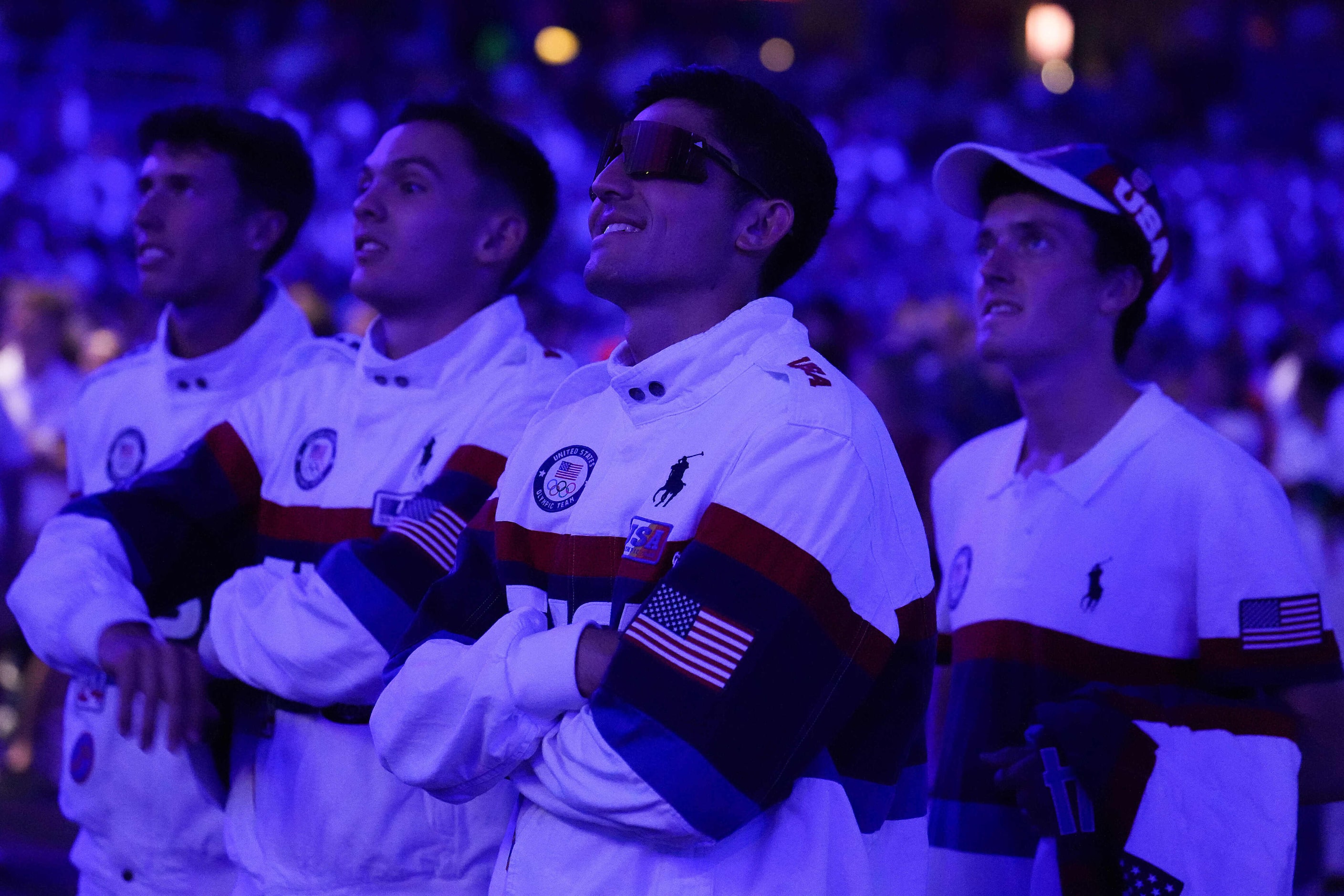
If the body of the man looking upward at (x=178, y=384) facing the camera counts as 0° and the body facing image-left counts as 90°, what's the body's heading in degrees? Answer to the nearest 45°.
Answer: approximately 45°

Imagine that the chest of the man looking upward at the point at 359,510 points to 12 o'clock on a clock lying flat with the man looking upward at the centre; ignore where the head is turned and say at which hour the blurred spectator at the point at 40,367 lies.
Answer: The blurred spectator is roughly at 4 o'clock from the man looking upward.

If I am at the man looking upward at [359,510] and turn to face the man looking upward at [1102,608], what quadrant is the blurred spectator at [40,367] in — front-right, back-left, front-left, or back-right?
back-left

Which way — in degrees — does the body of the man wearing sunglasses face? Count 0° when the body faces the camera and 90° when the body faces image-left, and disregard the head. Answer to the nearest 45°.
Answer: approximately 45°

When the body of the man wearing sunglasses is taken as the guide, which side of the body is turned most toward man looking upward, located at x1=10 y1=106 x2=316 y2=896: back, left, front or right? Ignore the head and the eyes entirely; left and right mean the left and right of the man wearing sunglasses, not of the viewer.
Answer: right

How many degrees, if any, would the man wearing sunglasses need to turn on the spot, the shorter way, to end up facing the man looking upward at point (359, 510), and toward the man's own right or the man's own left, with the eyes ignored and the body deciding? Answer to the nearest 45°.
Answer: approximately 90° to the man's own right

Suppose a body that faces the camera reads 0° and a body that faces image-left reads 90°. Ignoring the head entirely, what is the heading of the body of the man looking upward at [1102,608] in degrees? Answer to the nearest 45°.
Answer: approximately 45°

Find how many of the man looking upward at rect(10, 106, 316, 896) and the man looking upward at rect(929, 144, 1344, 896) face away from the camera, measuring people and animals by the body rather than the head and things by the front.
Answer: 0

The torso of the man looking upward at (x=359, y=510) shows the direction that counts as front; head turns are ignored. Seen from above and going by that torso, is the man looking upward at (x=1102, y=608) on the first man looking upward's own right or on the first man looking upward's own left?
on the first man looking upward's own left

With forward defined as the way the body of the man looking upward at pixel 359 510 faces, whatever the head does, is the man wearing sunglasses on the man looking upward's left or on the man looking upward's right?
on the man looking upward's left

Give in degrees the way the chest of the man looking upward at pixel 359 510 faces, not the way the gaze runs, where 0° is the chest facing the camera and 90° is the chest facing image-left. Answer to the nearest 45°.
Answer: approximately 45°
